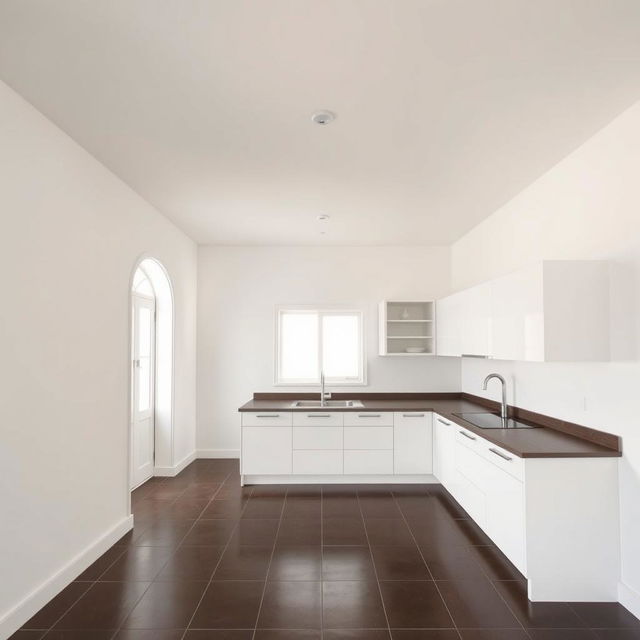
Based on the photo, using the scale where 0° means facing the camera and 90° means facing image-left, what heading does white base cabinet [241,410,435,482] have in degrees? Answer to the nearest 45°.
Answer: approximately 0°

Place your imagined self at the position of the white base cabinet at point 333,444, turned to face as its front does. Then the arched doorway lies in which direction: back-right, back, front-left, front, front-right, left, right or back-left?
right

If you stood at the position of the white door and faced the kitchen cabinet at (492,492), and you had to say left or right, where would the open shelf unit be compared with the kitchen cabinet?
left

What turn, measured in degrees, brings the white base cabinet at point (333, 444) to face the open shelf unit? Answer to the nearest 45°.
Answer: approximately 135° to its left

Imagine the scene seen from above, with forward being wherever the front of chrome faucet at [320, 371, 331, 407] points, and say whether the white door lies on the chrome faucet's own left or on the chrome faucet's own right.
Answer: on the chrome faucet's own right

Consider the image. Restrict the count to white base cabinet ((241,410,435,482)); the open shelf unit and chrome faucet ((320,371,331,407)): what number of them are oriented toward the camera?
3

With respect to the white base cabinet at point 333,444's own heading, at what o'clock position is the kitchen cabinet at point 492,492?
The kitchen cabinet is roughly at 11 o'clock from the white base cabinet.

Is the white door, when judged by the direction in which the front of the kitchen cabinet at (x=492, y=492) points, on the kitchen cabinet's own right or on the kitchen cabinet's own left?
on the kitchen cabinet's own right
